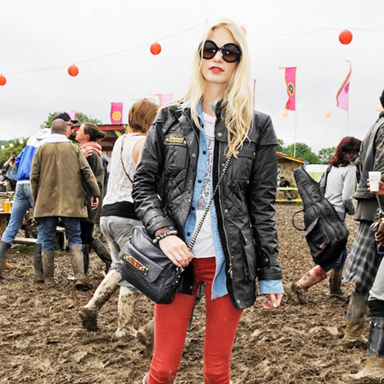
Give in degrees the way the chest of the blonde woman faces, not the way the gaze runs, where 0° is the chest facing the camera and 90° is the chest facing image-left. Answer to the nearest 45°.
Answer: approximately 0°

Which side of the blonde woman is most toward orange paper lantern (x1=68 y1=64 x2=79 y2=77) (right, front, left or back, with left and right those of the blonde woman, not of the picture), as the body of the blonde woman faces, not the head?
back

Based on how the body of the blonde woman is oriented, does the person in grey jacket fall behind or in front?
behind

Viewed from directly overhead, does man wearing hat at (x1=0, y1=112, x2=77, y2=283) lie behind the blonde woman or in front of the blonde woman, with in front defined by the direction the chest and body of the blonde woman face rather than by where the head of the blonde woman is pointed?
behind

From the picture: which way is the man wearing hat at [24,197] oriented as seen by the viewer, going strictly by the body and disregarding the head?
to the viewer's right

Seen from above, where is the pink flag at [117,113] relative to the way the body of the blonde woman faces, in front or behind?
behind

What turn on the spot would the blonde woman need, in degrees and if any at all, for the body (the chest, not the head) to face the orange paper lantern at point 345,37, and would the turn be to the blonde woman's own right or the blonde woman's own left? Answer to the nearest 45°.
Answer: approximately 180°

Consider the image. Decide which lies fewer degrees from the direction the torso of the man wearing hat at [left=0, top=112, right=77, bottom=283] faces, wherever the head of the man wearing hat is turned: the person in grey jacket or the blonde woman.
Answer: the person in grey jacket
